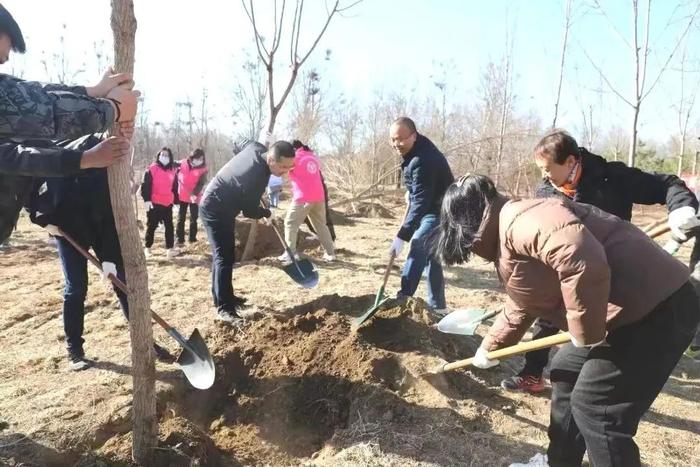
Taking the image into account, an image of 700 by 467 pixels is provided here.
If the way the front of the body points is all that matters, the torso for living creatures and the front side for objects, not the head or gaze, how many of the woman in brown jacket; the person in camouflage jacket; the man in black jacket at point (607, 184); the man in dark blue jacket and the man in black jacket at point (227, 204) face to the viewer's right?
2

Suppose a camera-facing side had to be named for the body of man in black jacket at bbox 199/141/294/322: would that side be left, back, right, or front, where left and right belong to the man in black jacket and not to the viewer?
right

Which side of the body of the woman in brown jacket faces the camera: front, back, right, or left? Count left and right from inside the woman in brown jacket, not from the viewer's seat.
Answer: left

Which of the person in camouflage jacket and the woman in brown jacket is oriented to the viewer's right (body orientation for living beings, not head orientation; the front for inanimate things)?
the person in camouflage jacket

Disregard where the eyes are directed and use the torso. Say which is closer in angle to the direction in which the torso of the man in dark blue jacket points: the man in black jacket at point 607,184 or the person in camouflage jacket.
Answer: the person in camouflage jacket

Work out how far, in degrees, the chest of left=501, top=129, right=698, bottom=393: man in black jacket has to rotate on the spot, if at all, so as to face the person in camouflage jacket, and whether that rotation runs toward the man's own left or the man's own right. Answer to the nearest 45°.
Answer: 0° — they already face them

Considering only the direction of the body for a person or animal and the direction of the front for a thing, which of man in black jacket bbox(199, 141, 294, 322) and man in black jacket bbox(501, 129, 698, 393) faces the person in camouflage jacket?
man in black jacket bbox(501, 129, 698, 393)

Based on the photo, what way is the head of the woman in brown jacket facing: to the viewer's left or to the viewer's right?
to the viewer's left

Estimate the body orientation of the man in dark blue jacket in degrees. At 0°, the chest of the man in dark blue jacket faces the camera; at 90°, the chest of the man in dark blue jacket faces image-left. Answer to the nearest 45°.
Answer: approximately 45°

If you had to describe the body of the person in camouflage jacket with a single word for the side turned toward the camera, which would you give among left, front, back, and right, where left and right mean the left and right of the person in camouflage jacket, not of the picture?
right
